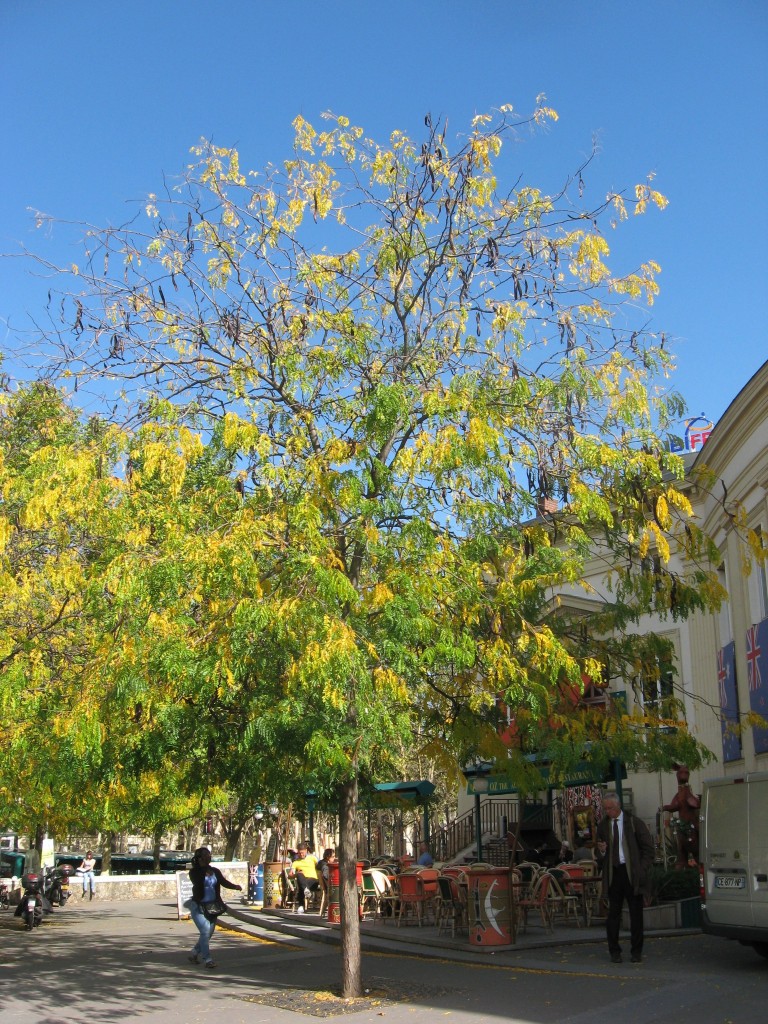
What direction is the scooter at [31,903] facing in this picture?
away from the camera

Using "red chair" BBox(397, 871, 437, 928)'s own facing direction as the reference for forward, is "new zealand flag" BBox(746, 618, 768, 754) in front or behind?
in front

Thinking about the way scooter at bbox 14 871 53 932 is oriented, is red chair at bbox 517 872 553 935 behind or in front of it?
behind

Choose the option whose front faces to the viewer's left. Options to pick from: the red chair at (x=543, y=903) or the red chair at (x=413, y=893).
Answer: the red chair at (x=543, y=903)

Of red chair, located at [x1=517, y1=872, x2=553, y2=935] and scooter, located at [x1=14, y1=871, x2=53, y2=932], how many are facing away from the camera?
1

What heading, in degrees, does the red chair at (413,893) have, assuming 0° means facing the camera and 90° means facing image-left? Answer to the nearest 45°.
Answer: approximately 225°

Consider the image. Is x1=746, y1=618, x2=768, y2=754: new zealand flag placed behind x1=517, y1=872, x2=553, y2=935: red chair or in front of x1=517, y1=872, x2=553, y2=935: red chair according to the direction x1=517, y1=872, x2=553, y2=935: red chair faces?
behind

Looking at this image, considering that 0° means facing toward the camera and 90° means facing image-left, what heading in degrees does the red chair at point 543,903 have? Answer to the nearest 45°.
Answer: approximately 90°
